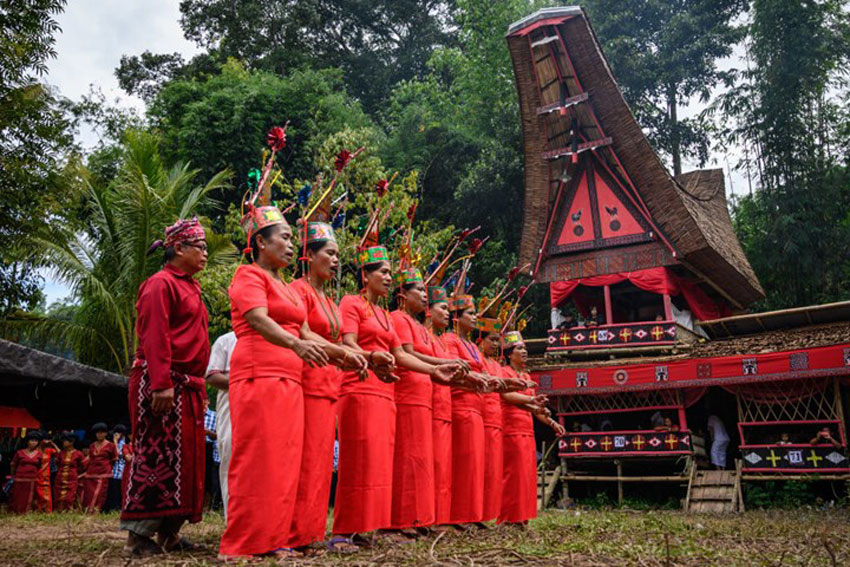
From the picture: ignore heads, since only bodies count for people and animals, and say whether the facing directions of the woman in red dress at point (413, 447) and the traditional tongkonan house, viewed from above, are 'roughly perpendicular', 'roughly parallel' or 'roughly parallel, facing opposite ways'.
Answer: roughly perpendicular
